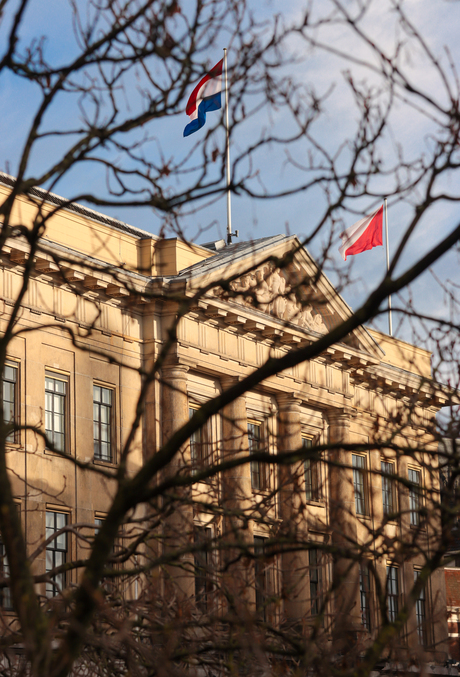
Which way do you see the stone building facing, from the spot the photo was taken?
facing the viewer and to the right of the viewer
